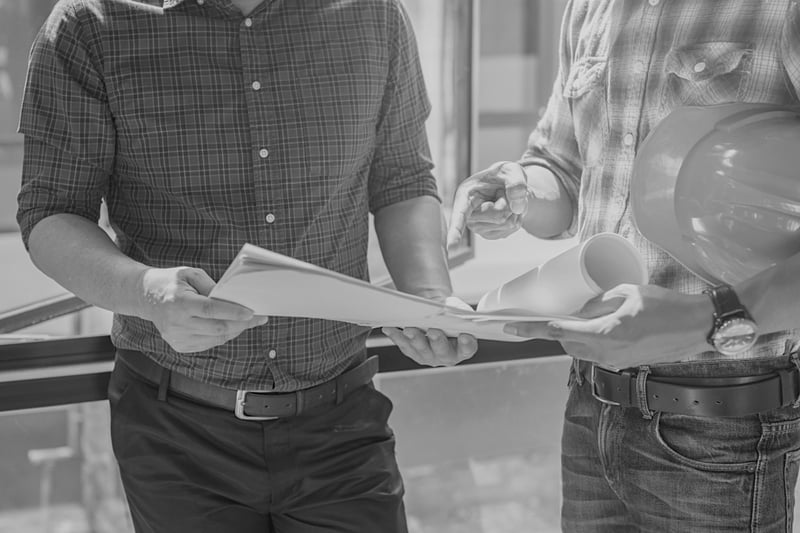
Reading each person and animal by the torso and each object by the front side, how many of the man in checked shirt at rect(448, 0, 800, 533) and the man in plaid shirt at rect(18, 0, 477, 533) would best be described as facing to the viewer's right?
0

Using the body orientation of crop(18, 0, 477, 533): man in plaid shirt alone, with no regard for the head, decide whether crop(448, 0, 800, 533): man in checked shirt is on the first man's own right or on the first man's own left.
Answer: on the first man's own left

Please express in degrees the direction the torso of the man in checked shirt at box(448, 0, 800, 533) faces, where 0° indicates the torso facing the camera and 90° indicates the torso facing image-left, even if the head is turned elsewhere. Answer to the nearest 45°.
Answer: approximately 45°

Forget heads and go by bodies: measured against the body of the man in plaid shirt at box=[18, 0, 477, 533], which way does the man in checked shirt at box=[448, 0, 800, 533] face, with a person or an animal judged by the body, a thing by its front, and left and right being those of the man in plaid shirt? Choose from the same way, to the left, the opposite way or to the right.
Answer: to the right

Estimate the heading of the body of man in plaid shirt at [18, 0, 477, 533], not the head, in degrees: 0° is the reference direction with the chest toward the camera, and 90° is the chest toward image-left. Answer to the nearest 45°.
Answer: approximately 0°
